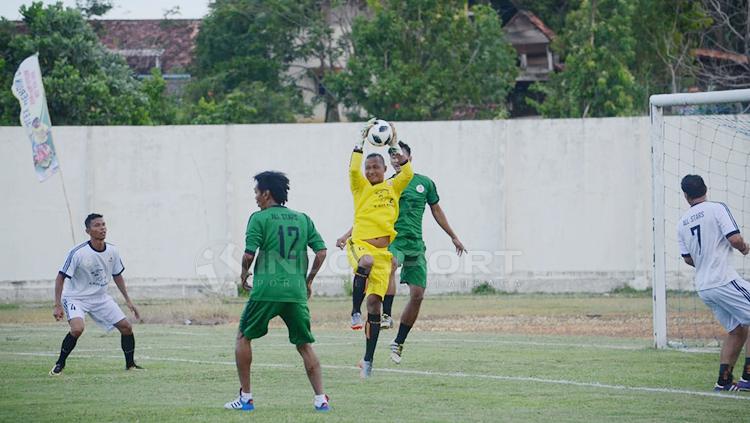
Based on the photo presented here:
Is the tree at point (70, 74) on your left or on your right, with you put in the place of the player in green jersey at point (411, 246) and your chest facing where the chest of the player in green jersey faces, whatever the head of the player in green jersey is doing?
on your right

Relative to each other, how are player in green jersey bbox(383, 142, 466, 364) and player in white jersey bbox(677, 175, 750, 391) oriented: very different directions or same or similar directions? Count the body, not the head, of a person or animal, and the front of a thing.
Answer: very different directions

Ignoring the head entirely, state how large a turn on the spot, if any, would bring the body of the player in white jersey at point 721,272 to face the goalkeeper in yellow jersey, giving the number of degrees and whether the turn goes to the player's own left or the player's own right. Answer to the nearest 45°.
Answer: approximately 135° to the player's own left

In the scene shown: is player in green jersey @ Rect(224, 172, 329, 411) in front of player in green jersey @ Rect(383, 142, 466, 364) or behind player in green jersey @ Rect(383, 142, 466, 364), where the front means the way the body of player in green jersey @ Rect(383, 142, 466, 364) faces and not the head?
in front

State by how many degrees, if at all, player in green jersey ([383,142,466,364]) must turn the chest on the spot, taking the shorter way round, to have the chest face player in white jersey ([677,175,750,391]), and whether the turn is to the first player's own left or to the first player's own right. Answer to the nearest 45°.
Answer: approximately 90° to the first player's own left

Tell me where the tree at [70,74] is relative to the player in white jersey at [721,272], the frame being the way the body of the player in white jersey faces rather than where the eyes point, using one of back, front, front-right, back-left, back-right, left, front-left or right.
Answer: left

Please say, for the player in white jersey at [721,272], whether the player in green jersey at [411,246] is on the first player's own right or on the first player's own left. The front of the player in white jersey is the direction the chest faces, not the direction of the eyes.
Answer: on the first player's own left

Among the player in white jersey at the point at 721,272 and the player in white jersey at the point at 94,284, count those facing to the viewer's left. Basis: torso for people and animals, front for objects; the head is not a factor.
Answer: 0

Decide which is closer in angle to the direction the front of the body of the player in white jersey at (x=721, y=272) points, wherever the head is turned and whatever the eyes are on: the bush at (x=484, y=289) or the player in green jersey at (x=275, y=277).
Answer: the bush

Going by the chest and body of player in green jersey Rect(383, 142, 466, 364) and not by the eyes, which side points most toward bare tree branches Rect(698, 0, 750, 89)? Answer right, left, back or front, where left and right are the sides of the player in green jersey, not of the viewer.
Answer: back

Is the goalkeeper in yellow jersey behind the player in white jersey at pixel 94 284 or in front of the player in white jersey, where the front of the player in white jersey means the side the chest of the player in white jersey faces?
in front

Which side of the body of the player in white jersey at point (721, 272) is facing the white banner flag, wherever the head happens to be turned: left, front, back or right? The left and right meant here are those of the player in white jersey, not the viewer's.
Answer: left

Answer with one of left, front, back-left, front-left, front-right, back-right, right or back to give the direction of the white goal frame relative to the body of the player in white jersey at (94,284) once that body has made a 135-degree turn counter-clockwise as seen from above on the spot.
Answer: right

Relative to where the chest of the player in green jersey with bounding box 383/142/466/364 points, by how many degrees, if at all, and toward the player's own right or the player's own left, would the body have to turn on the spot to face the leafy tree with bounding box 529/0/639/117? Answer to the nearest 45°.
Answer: approximately 135° to the player's own right

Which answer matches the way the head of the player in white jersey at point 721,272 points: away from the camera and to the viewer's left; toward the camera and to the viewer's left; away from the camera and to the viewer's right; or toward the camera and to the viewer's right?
away from the camera and to the viewer's left

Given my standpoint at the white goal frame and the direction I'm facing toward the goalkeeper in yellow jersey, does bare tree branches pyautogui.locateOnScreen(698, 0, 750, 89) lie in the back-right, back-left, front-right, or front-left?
back-right

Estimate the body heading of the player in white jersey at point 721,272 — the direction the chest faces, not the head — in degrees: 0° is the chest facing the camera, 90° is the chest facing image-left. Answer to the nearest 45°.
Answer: approximately 225°
